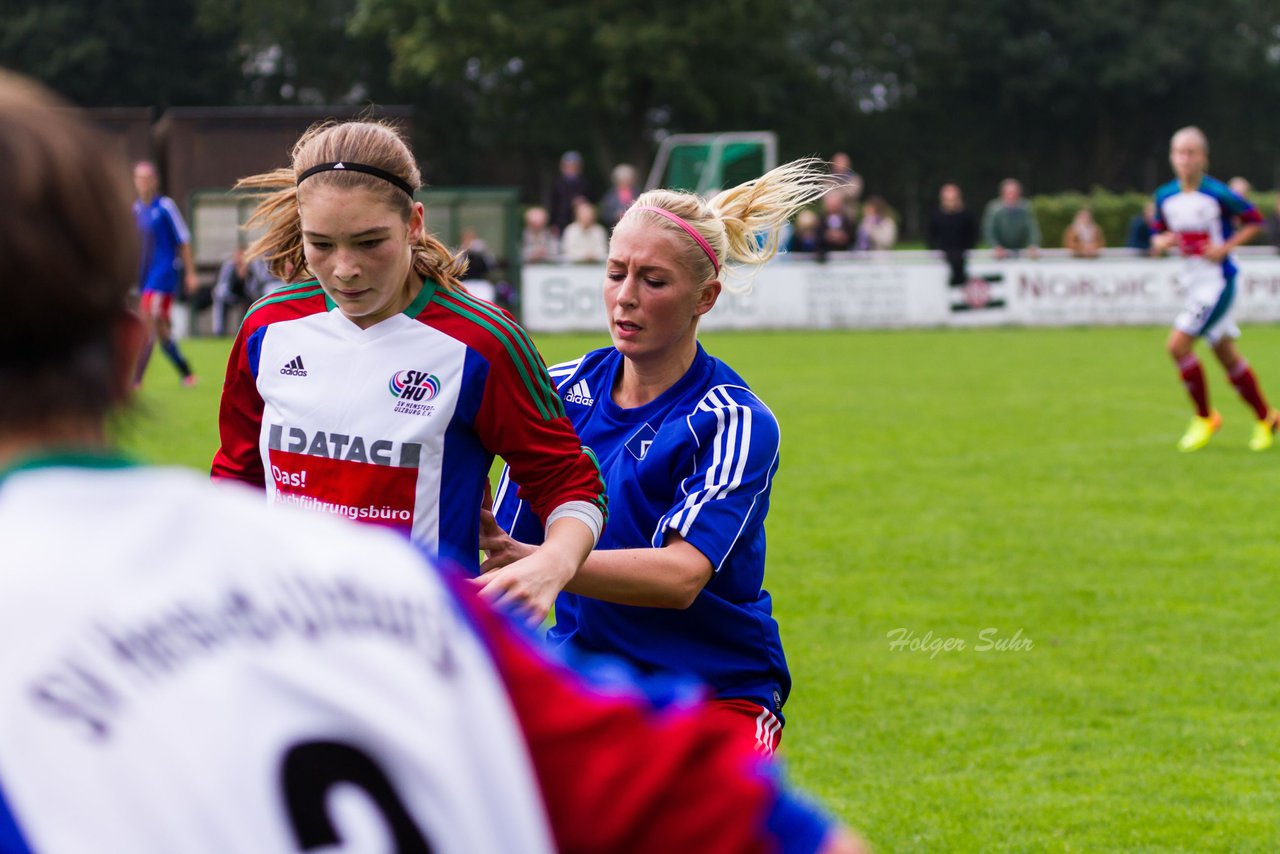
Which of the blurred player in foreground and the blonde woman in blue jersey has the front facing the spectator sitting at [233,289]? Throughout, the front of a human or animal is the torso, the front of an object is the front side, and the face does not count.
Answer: the blurred player in foreground

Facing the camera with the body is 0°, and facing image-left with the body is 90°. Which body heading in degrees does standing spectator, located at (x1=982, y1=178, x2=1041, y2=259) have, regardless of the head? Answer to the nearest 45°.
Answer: approximately 0°

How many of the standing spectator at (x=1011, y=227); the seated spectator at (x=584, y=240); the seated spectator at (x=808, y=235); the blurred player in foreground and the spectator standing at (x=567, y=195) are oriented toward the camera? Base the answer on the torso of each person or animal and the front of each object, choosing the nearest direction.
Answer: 4

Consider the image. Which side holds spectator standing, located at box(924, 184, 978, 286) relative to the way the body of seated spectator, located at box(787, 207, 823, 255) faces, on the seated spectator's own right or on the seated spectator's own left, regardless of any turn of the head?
on the seated spectator's own left

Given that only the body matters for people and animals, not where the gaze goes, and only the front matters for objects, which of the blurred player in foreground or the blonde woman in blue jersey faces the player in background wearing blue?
the blurred player in foreground

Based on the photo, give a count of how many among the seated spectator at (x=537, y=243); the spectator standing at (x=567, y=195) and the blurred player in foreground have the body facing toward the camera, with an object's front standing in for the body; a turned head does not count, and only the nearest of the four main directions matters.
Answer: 2

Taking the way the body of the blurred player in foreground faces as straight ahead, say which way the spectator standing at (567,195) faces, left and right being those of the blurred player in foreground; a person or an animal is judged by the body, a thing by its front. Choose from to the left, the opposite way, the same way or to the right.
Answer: the opposite way

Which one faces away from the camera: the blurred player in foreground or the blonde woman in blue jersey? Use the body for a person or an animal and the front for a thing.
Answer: the blurred player in foreground

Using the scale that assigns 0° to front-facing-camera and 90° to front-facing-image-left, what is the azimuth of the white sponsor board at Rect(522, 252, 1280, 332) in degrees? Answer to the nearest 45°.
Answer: approximately 0°

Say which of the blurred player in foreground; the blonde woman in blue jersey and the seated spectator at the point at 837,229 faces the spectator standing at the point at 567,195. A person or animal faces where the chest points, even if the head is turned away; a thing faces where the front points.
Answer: the blurred player in foreground
